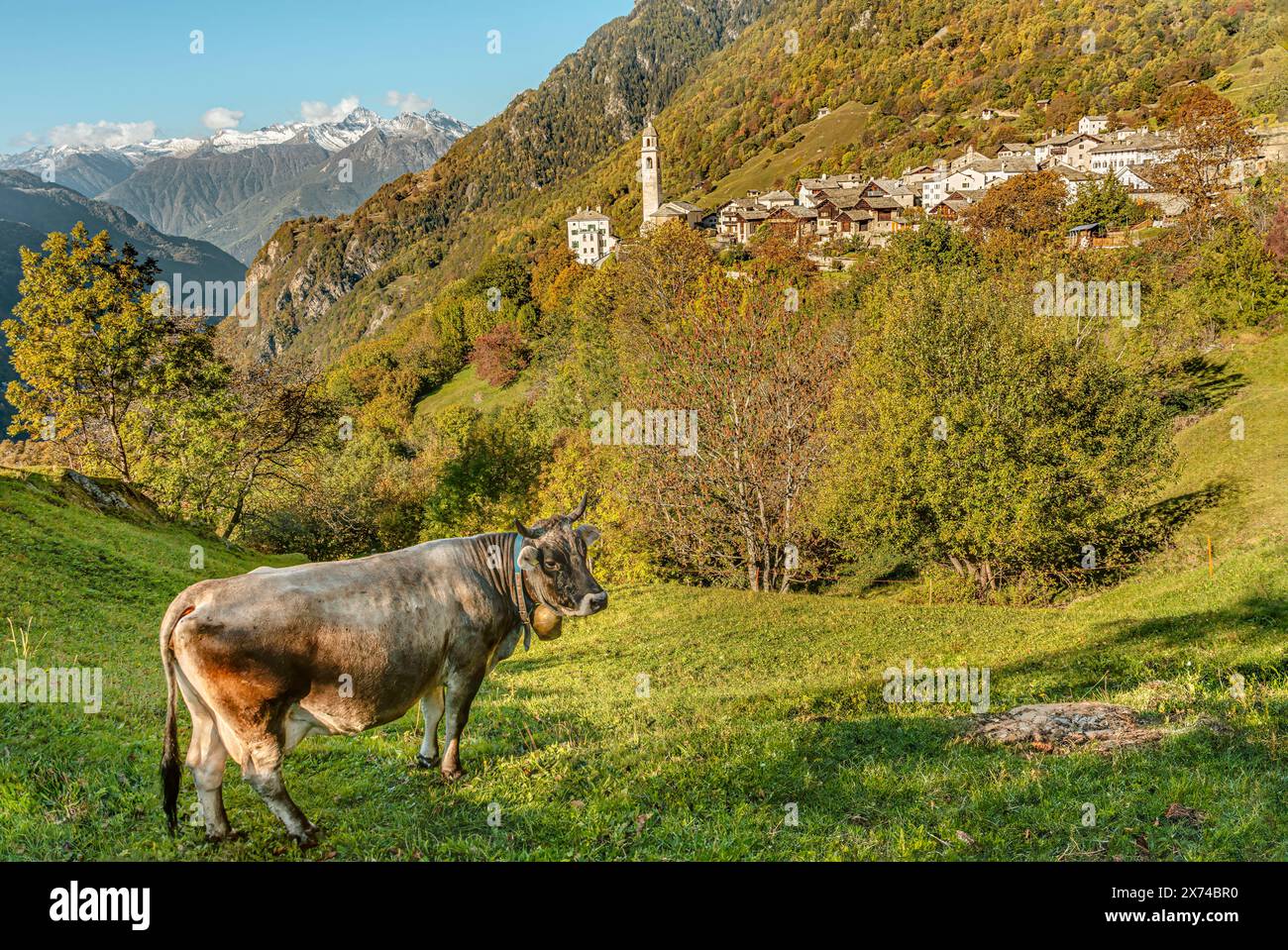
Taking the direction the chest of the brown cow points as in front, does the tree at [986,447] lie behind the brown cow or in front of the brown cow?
in front

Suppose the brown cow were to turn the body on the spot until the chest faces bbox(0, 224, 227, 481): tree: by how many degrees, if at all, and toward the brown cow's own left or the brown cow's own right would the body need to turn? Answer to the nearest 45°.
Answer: approximately 45° to the brown cow's own left

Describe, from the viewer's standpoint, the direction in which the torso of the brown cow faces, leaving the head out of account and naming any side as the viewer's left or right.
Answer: facing away from the viewer and to the right of the viewer

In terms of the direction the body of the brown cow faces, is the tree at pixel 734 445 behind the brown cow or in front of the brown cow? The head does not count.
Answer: in front

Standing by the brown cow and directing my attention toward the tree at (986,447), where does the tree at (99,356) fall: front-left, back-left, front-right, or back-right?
front-left

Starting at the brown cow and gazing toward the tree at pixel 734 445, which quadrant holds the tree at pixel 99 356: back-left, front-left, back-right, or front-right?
front-left
